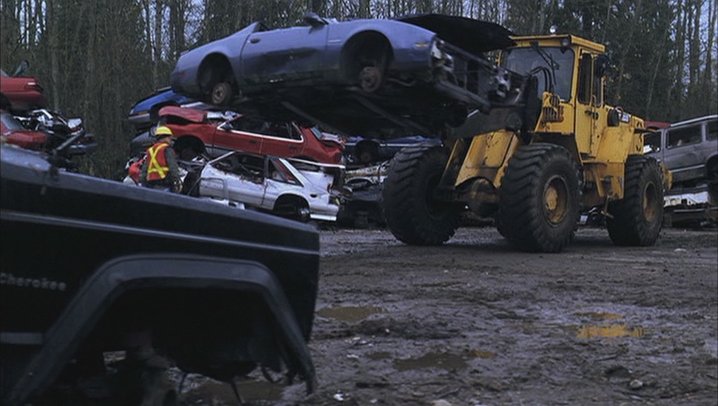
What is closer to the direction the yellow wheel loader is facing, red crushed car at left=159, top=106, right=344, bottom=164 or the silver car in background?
the red crushed car

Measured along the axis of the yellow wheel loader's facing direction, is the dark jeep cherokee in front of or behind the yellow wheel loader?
in front

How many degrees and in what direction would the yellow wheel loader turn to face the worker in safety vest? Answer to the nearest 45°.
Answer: approximately 45° to its right

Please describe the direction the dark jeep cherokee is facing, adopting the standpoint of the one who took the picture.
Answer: facing to the right of the viewer

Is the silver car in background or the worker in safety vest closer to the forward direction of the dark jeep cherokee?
the silver car in background

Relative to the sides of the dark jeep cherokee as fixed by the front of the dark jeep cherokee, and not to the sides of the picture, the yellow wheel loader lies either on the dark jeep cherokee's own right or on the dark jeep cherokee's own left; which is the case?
on the dark jeep cherokee's own left

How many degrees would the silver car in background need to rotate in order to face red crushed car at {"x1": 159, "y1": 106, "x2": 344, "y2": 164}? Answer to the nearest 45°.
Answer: approximately 45° to its left

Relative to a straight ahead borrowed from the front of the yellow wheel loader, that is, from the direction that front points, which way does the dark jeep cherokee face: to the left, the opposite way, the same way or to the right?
the opposite way

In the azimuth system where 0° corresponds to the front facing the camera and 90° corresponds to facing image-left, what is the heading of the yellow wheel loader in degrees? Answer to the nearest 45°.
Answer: approximately 45°

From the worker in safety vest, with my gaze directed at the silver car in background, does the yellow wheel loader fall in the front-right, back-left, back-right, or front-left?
front-right

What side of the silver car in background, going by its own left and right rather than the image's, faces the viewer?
left
